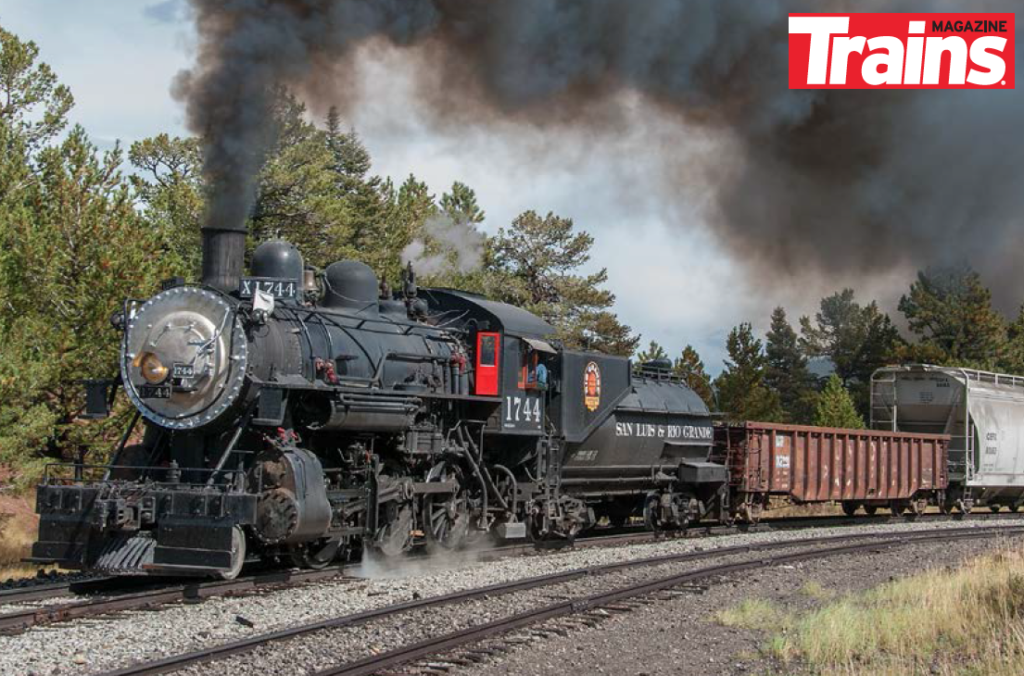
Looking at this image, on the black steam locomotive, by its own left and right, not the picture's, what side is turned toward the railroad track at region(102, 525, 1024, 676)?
left

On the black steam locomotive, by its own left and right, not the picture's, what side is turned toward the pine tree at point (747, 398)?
back

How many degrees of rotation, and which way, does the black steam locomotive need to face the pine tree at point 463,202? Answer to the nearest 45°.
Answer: approximately 135° to its right

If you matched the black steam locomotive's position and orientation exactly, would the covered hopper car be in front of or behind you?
behind

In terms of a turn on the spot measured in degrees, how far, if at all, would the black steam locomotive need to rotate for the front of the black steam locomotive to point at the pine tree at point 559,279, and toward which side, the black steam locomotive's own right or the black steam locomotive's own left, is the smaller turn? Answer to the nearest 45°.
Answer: approximately 135° to the black steam locomotive's own right

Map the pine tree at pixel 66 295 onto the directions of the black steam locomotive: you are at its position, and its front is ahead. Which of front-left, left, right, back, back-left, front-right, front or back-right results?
right

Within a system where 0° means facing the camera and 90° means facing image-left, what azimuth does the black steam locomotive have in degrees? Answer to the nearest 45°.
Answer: approximately 45°

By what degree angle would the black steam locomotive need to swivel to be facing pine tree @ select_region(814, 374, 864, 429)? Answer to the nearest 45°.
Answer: approximately 180°
